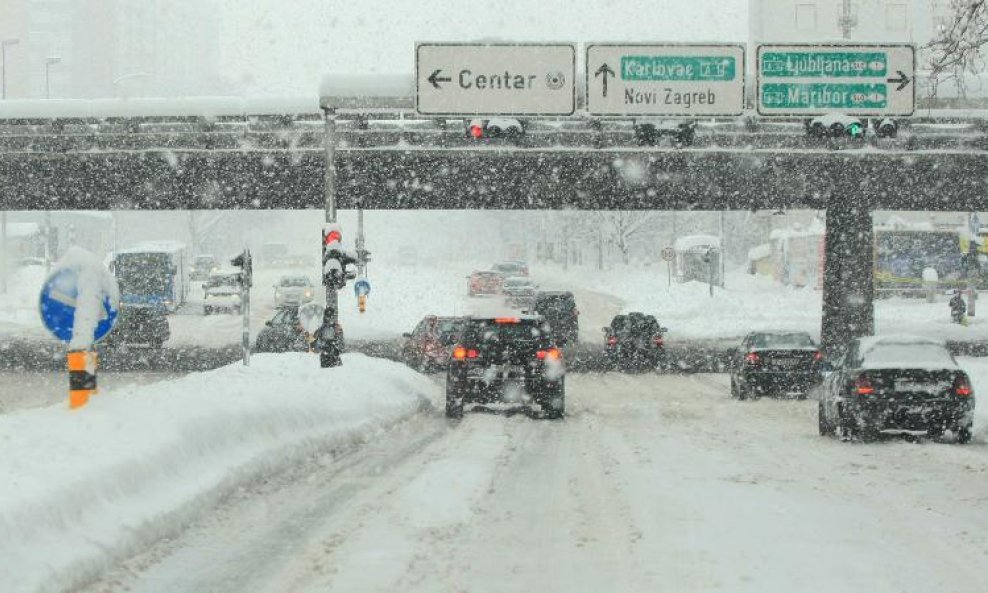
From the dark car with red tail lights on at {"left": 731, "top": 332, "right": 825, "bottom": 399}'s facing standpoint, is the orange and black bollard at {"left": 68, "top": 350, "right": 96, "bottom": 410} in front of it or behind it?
behind

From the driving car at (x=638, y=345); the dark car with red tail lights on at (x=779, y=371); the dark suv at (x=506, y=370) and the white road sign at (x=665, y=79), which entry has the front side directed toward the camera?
the white road sign

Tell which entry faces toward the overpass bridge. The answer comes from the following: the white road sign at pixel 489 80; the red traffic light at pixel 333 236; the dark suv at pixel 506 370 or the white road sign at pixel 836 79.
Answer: the dark suv

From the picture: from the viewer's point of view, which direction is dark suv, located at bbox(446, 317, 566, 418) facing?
away from the camera

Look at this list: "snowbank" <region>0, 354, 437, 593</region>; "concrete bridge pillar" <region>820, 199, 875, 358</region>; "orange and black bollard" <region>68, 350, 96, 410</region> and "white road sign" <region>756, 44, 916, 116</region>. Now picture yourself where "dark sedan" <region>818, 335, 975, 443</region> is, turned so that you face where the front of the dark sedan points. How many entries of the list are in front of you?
2

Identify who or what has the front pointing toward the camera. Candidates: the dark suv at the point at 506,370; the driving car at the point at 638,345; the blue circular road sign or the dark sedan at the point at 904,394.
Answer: the blue circular road sign

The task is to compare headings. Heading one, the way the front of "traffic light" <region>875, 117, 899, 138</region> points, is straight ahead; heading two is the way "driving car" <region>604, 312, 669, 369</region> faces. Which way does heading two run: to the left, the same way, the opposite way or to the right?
the opposite way

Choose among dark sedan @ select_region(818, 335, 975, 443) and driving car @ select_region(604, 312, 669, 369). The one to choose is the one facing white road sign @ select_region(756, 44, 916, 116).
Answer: the dark sedan

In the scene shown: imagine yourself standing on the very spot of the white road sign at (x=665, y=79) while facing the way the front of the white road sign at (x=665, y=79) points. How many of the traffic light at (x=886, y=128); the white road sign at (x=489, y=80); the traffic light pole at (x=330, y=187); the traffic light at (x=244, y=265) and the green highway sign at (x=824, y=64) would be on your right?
3

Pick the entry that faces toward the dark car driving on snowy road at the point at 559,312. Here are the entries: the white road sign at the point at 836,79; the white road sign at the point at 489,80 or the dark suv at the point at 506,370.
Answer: the dark suv

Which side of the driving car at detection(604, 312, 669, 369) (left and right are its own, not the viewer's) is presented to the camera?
back

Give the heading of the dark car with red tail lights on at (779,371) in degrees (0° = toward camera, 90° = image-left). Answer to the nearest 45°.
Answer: approximately 180°

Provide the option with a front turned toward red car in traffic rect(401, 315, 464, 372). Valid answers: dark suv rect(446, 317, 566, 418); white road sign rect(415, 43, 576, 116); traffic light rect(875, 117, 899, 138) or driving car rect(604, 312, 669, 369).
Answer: the dark suv
